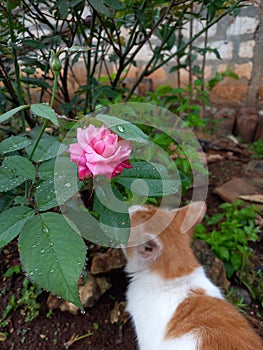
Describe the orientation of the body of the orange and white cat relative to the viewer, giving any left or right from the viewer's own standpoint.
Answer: facing to the left of the viewer

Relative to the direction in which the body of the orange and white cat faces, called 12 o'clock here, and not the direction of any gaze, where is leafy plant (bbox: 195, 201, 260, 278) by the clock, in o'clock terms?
The leafy plant is roughly at 4 o'clock from the orange and white cat.

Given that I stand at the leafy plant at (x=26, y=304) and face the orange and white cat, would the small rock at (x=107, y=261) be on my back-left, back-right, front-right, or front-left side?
front-left

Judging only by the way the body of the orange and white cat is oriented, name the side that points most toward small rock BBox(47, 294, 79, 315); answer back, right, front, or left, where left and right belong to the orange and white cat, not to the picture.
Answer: front

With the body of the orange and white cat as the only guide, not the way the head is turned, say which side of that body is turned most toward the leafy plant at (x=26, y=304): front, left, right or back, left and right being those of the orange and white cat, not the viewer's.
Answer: front
